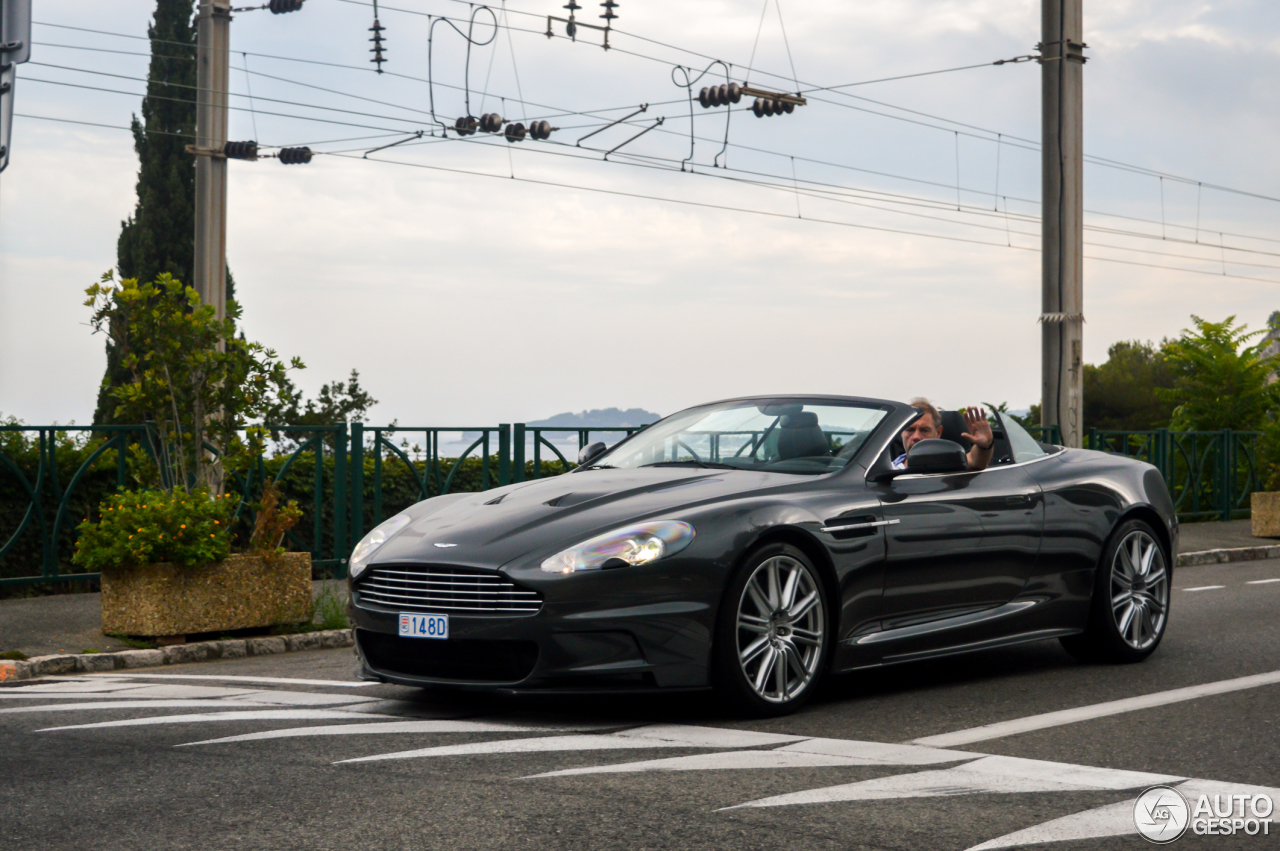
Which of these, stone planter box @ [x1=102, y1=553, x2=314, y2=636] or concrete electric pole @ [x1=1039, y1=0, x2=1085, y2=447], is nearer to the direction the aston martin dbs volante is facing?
the stone planter box

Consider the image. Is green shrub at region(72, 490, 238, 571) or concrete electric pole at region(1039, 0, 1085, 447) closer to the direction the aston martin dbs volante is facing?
the green shrub

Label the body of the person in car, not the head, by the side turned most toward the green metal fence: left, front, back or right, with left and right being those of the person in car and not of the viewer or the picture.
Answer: right

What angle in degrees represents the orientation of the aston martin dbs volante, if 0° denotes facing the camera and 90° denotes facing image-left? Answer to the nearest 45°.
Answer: approximately 45°

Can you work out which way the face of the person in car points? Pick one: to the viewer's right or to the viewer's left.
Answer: to the viewer's left

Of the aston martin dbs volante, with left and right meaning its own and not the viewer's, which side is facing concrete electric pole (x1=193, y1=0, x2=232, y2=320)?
right

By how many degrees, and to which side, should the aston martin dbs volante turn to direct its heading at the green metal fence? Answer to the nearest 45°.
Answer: approximately 90° to its right

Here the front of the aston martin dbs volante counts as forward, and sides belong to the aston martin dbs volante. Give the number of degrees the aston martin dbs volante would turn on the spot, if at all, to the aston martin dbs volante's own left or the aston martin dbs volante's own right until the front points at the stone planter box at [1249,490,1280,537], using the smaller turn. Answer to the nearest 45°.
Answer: approximately 180°

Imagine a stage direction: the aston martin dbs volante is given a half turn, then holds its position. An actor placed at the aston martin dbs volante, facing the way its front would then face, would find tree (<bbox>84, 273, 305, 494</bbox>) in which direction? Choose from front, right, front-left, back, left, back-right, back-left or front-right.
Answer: left
